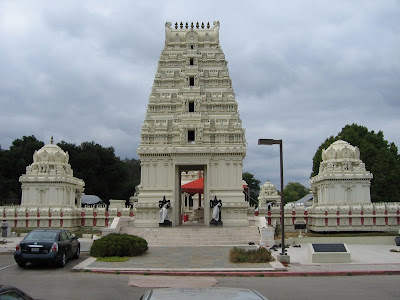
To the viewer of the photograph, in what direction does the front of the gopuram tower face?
facing the viewer

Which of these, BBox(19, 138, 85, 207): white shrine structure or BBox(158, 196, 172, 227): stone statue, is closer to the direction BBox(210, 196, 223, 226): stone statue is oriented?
the stone statue

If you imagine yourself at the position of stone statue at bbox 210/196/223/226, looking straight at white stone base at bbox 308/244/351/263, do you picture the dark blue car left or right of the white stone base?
right

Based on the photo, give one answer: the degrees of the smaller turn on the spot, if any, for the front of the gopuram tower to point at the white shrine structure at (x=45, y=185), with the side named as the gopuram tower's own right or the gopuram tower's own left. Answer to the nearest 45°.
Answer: approximately 135° to the gopuram tower's own right

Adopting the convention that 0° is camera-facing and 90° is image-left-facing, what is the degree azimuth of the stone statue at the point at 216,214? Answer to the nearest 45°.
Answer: approximately 0°

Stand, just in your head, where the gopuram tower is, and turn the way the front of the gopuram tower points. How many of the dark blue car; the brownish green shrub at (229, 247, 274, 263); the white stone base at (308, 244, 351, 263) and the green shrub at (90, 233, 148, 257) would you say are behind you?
0

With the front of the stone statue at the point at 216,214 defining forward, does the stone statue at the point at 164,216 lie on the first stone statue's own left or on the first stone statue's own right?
on the first stone statue's own right

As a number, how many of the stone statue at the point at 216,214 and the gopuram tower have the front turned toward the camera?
2

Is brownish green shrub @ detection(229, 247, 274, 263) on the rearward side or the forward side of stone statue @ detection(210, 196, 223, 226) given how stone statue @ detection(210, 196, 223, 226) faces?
on the forward side

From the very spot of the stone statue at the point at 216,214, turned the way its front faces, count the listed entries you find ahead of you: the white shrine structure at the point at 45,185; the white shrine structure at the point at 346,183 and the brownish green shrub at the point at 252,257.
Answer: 1

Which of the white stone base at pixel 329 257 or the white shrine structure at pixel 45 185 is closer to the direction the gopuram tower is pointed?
the white stone base

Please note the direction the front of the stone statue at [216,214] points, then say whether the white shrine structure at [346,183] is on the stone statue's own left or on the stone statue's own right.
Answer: on the stone statue's own left

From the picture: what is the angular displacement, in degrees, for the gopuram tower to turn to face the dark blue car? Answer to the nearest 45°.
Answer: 0° — it already faces it

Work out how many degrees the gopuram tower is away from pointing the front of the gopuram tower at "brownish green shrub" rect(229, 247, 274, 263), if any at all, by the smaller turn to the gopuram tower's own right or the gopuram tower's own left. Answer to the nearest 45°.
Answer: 0° — it already faces it

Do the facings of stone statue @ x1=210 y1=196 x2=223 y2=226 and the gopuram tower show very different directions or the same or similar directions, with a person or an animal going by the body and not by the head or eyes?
same or similar directions

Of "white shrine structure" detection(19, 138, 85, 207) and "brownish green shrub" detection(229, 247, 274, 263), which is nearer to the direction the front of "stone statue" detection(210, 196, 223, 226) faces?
the brownish green shrub
